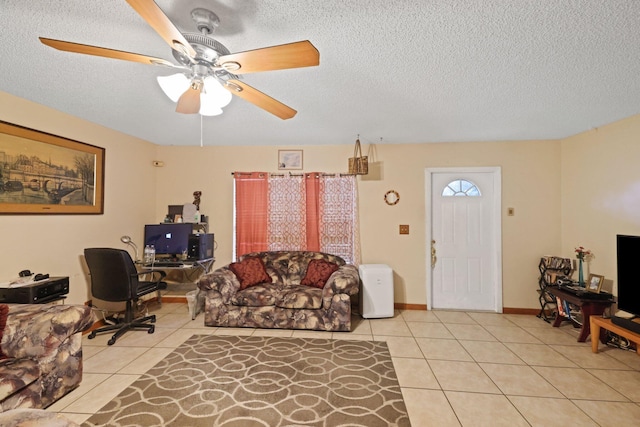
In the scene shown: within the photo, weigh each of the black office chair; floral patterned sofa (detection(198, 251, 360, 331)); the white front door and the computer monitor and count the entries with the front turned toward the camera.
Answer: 3

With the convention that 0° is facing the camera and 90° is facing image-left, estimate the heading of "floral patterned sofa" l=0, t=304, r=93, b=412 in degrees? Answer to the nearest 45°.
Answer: approximately 315°

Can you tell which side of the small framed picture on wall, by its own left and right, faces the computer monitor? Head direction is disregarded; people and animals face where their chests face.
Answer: right

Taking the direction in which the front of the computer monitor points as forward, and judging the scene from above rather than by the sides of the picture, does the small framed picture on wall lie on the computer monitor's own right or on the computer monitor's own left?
on the computer monitor's own left

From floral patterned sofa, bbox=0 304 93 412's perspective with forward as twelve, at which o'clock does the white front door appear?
The white front door is roughly at 11 o'clock from the floral patterned sofa.

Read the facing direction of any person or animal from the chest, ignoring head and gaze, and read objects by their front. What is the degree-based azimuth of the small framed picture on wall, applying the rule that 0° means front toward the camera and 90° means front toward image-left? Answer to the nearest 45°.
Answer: approximately 0°

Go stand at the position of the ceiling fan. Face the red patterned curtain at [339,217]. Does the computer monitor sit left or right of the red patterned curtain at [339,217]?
left

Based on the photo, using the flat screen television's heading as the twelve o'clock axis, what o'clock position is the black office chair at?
The black office chair is roughly at 12 o'clock from the flat screen television.

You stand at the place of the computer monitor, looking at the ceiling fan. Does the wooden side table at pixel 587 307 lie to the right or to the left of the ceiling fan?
left

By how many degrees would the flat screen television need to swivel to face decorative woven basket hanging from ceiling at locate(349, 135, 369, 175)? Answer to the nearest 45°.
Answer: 0° — it already faces it

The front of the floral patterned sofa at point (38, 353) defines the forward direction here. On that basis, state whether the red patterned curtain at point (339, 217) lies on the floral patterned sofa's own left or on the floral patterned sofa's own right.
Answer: on the floral patterned sofa's own left

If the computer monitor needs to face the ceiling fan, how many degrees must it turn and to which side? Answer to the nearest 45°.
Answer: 0° — it already faces it

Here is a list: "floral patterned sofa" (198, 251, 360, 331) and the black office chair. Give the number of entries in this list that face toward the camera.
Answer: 1

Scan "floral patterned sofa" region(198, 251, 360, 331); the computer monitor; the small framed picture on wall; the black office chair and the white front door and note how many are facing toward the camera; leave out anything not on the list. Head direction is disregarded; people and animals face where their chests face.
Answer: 4

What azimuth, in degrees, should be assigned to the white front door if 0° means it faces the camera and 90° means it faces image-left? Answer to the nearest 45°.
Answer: approximately 0°

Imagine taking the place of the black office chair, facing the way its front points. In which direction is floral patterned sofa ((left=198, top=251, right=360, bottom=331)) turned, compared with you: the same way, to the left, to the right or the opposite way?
the opposite way
